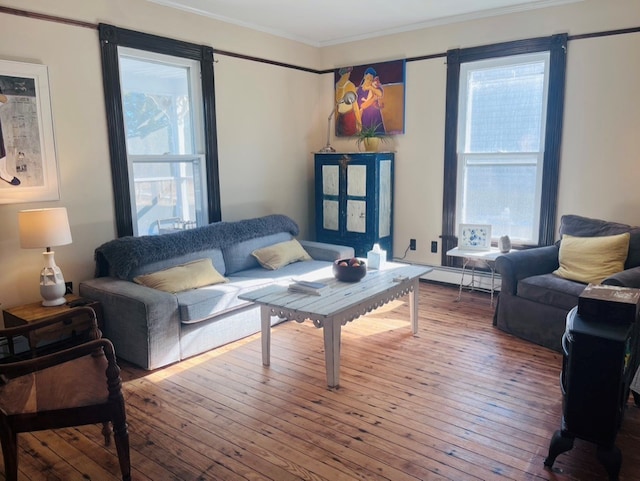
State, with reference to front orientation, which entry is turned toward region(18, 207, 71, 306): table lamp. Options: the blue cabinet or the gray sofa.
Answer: the blue cabinet

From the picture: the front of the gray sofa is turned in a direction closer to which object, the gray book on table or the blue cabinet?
the gray book on table

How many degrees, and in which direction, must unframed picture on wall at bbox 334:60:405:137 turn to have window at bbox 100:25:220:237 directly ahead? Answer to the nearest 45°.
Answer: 0° — it already faces it

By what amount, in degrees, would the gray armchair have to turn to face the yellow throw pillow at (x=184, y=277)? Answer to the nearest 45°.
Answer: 0° — it already faces it

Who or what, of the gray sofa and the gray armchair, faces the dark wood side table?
the gray armchair

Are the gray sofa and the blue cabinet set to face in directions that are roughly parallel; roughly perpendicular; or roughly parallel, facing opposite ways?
roughly perpendicular

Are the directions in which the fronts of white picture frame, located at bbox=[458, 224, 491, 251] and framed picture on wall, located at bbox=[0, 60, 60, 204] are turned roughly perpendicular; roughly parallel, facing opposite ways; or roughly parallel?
roughly perpendicular

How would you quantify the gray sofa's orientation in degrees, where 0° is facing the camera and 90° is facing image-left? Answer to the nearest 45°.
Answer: approximately 315°

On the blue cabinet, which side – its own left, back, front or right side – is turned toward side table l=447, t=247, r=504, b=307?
left

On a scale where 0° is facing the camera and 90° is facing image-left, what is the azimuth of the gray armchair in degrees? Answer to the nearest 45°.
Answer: approximately 45°
